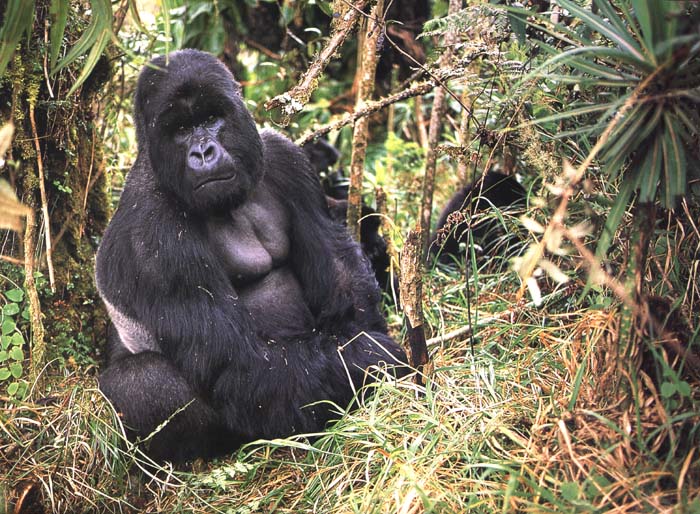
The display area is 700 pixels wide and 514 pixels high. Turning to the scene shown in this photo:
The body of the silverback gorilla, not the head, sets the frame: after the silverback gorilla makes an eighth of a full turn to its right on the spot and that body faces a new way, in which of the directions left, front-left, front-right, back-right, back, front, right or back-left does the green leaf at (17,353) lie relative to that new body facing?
right

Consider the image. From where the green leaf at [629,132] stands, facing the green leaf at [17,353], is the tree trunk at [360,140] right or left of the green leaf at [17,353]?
right

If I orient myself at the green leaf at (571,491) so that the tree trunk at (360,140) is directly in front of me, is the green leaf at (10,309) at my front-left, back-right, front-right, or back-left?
front-left

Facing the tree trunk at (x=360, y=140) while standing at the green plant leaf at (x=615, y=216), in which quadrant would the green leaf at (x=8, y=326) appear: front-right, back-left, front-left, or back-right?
front-left

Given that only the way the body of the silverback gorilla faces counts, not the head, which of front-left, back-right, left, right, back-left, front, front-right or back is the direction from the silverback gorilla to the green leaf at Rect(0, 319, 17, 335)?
back-right

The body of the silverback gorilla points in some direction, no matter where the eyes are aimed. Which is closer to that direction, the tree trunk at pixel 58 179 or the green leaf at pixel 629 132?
the green leaf

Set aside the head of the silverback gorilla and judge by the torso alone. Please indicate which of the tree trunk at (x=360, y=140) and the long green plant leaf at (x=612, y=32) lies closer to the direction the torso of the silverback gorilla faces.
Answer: the long green plant leaf

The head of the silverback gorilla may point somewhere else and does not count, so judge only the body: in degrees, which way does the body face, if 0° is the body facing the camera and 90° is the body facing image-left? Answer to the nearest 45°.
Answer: approximately 315°

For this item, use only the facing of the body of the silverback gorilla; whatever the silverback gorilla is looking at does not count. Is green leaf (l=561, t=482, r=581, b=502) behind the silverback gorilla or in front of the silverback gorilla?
in front

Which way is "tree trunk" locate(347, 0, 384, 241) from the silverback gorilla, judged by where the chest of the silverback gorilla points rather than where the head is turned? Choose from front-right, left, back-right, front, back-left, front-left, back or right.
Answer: left
